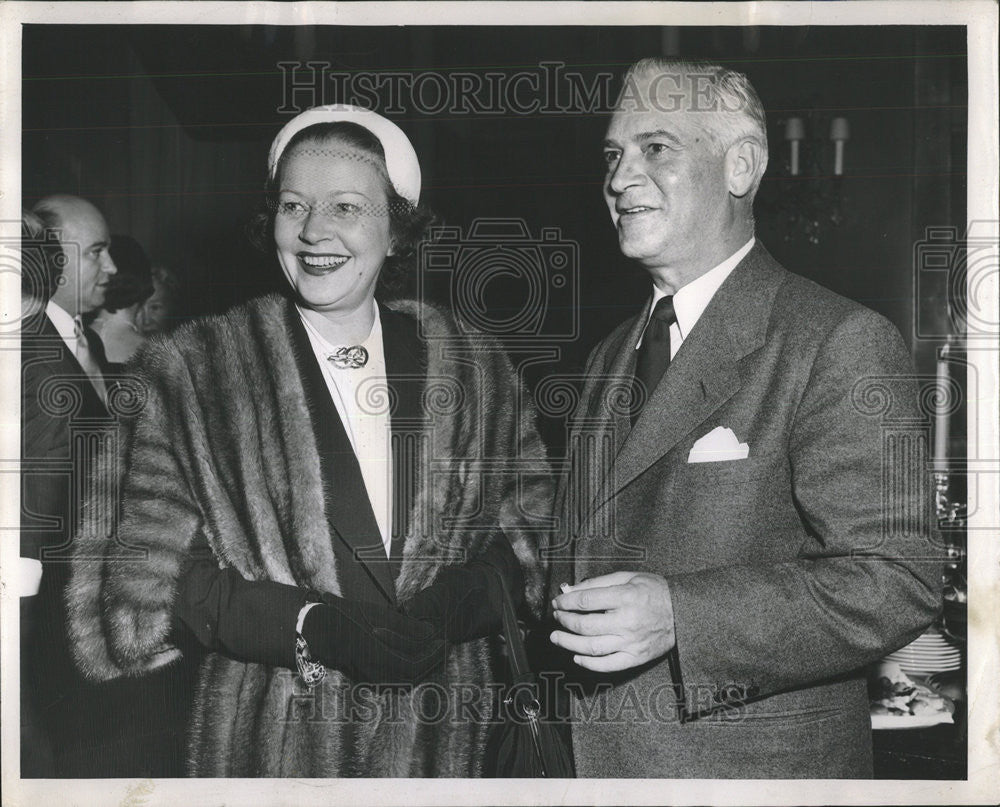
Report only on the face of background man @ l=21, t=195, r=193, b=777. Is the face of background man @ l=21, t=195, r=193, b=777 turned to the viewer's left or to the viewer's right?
to the viewer's right

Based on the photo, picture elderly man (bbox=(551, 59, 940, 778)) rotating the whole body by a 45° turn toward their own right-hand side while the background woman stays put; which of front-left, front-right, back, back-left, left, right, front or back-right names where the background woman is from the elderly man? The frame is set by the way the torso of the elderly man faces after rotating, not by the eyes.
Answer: front

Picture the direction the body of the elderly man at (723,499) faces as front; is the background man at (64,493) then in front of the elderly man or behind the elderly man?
in front

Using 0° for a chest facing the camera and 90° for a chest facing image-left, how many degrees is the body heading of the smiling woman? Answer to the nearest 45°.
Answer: approximately 0°

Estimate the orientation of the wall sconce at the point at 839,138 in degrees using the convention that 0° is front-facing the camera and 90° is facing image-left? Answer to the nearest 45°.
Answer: approximately 0°

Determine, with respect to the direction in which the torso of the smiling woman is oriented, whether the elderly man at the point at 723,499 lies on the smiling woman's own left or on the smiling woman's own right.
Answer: on the smiling woman's own left

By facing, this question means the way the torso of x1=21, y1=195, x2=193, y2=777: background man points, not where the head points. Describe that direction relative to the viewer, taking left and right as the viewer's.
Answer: facing to the right of the viewer

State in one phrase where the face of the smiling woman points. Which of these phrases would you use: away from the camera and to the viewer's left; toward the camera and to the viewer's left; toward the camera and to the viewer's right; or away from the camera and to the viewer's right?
toward the camera and to the viewer's left
